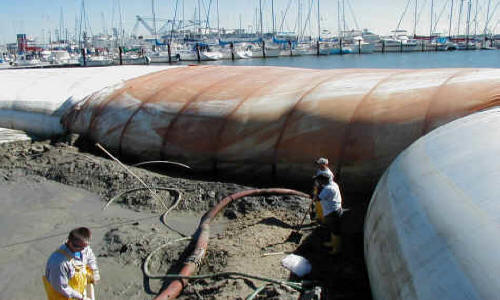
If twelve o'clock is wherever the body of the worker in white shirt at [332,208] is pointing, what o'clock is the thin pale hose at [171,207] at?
The thin pale hose is roughly at 1 o'clock from the worker in white shirt.

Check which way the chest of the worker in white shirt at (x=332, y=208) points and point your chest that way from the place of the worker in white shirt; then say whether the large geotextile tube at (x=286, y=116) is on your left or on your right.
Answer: on your right

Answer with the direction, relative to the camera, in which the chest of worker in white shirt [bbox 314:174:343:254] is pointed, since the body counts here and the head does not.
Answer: to the viewer's left

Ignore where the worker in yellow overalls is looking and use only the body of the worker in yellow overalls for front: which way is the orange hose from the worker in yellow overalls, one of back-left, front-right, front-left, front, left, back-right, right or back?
left

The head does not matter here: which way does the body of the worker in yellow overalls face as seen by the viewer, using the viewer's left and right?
facing the viewer and to the right of the viewer
